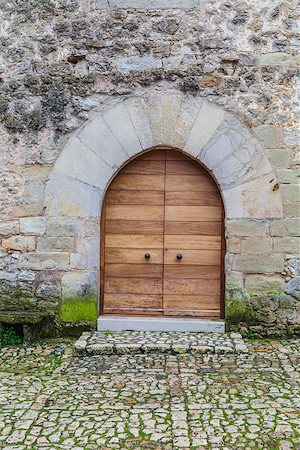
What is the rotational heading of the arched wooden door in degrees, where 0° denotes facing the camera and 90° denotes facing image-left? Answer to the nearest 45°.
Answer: approximately 0°
